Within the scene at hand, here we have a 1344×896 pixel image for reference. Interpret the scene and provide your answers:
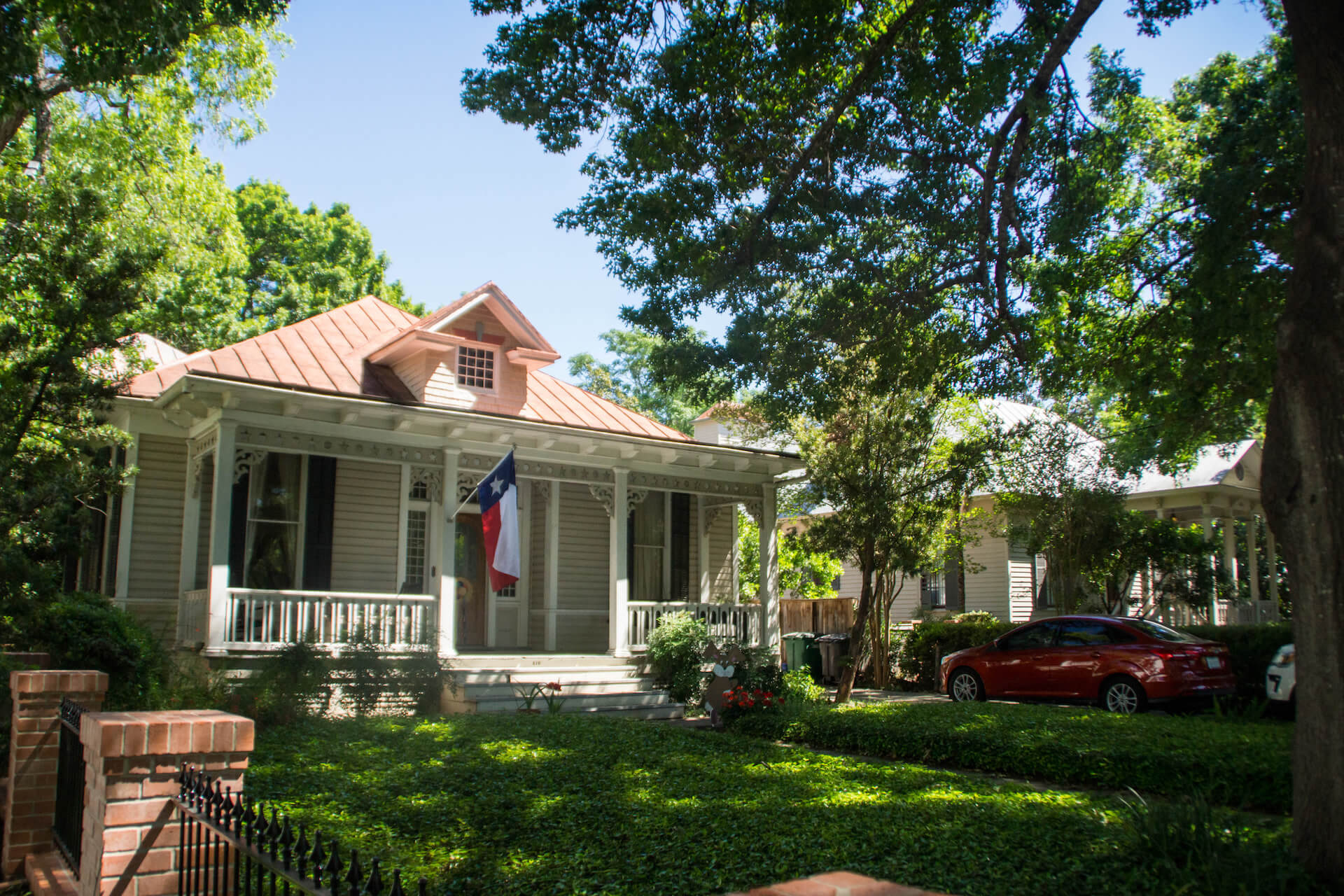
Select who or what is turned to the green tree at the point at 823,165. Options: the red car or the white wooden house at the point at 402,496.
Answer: the white wooden house

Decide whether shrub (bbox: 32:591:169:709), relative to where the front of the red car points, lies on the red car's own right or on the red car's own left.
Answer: on the red car's own left

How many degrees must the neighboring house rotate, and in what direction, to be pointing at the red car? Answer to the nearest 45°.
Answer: approximately 45° to its right

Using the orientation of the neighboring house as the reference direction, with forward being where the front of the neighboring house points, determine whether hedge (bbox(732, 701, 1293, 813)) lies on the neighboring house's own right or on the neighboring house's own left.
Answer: on the neighboring house's own right

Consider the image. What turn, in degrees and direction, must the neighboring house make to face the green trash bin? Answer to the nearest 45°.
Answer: approximately 90° to its right

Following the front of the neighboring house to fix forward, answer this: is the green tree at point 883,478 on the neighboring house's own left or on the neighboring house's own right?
on the neighboring house's own right

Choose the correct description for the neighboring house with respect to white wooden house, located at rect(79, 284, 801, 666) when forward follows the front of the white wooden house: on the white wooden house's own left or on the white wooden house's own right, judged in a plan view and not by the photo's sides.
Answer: on the white wooden house's own left

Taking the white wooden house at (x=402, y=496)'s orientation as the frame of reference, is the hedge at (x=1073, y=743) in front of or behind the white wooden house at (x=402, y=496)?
in front

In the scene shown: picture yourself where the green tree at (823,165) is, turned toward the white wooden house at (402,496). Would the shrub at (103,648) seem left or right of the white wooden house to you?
left

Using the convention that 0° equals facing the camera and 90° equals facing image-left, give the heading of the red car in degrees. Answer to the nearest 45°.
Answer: approximately 135°
